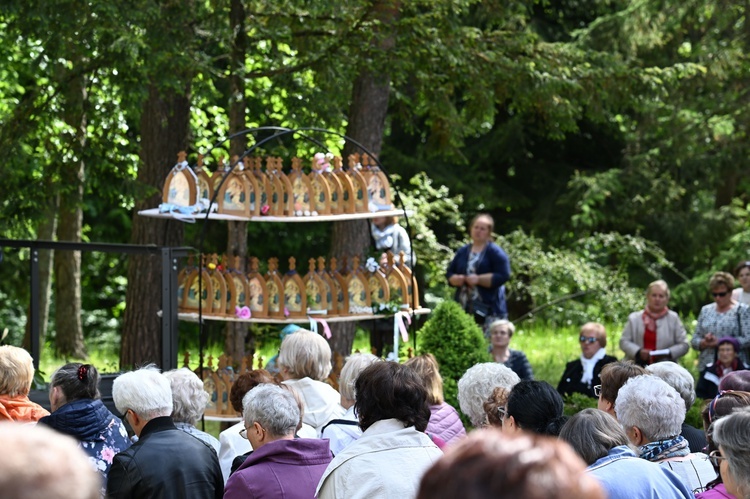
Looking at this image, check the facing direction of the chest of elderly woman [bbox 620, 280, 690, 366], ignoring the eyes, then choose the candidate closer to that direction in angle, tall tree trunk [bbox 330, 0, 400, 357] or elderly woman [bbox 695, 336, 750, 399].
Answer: the elderly woman

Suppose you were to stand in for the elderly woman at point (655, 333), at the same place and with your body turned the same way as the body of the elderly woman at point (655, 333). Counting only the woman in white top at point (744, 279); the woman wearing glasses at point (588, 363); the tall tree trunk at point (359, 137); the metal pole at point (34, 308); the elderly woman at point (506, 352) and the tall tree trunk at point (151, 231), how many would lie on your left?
1

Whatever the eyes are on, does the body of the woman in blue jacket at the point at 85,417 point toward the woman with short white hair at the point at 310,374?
no

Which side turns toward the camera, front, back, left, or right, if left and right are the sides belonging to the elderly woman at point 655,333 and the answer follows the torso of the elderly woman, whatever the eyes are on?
front

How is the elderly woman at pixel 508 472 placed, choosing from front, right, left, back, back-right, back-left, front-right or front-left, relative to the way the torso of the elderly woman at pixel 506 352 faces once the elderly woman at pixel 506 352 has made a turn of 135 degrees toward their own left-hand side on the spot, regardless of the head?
right

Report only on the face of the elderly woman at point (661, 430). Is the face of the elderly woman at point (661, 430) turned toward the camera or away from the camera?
away from the camera

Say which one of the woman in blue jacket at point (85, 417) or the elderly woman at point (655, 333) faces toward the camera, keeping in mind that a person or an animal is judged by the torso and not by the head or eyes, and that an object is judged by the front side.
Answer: the elderly woman

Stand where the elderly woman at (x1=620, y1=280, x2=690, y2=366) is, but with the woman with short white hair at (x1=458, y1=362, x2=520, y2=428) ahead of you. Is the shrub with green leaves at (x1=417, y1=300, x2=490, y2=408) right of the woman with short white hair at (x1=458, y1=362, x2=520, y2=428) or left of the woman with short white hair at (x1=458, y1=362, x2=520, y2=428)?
right

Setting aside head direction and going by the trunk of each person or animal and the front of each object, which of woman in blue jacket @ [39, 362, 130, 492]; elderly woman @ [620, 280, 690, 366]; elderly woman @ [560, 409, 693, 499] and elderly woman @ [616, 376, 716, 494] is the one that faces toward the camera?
elderly woman @ [620, 280, 690, 366]

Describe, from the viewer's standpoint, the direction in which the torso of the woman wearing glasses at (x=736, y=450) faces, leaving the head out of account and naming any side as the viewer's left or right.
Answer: facing away from the viewer and to the left of the viewer

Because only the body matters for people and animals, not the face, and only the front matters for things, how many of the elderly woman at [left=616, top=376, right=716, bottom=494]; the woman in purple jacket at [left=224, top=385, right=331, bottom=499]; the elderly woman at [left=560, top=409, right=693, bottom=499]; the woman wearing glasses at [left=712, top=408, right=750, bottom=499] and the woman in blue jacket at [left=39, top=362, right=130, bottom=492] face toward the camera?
0

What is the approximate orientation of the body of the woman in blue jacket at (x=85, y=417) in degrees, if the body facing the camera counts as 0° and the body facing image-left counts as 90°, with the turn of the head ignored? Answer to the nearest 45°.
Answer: approximately 135°

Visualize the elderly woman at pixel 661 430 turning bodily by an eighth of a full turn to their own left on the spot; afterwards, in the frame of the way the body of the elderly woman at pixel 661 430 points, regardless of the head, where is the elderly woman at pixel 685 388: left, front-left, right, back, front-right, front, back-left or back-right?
right

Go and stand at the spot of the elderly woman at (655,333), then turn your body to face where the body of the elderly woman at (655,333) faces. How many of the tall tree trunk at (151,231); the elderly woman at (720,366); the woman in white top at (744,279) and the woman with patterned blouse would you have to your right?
1

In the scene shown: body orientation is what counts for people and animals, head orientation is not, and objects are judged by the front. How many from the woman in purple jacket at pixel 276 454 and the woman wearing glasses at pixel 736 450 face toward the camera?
0

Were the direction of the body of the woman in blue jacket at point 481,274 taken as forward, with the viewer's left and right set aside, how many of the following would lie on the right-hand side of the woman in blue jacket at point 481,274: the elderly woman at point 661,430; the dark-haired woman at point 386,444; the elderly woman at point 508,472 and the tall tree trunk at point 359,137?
1

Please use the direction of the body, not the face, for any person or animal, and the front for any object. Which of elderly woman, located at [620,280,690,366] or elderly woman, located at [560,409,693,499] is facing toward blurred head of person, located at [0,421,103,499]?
elderly woman, located at [620,280,690,366]

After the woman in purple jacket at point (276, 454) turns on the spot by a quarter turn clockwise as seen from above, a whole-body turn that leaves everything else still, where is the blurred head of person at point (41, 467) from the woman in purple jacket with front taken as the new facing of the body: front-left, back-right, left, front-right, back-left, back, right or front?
back-right

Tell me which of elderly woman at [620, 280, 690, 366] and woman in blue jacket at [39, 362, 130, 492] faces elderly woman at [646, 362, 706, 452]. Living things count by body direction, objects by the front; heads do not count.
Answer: elderly woman at [620, 280, 690, 366]

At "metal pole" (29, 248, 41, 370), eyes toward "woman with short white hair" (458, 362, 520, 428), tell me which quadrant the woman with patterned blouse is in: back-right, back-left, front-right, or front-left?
front-left

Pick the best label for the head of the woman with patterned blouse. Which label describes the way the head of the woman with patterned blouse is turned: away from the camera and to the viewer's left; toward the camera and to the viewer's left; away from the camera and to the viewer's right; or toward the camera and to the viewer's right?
toward the camera and to the viewer's left

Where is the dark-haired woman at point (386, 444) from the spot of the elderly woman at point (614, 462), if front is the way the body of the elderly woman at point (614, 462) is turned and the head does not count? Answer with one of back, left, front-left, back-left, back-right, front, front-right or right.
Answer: front-left

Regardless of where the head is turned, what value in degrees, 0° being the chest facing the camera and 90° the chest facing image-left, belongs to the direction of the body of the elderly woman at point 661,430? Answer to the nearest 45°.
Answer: approximately 135°
